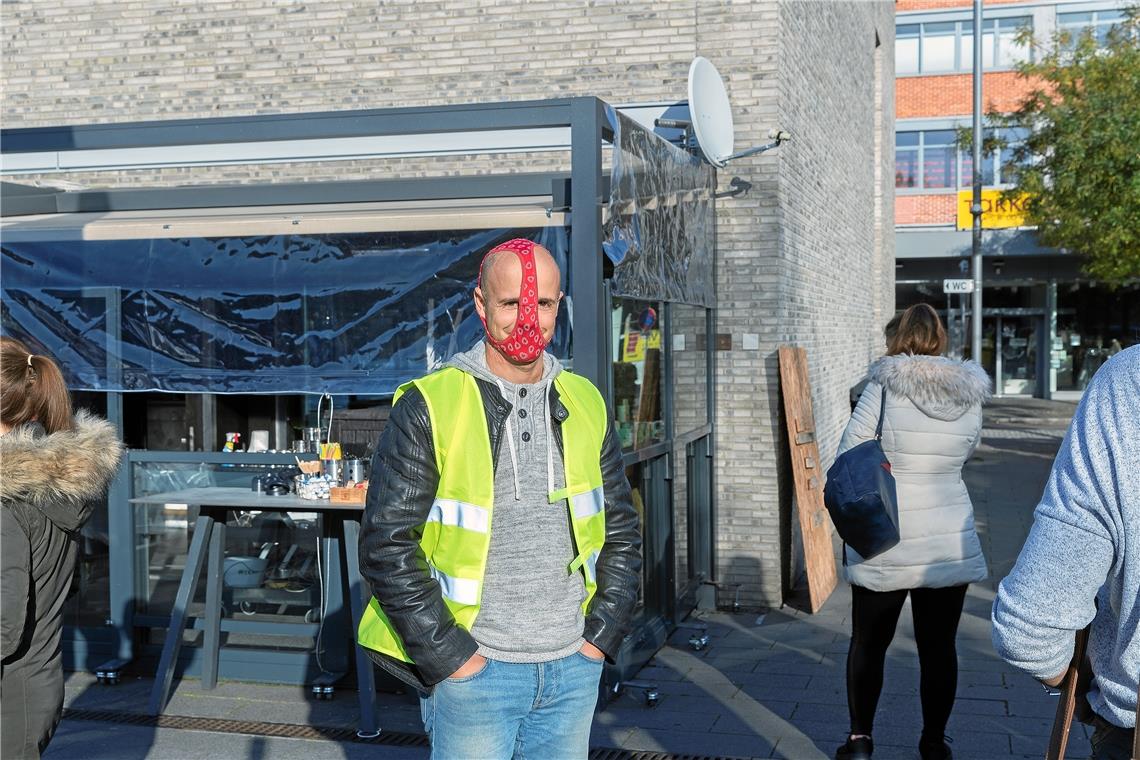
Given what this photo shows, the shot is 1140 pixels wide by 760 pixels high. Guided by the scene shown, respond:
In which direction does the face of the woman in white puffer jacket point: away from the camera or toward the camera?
away from the camera

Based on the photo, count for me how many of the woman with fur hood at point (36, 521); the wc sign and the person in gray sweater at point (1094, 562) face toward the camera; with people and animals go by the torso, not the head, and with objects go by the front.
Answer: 1

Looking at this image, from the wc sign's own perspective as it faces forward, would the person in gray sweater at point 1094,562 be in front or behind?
in front

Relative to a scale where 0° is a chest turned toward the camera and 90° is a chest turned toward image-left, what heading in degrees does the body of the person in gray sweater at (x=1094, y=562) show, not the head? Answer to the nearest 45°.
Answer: approximately 180°

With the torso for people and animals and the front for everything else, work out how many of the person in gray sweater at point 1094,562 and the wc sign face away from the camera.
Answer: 1

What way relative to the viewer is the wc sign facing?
toward the camera

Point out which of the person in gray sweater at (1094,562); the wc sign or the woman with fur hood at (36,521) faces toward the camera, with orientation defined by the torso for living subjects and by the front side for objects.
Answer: the wc sign

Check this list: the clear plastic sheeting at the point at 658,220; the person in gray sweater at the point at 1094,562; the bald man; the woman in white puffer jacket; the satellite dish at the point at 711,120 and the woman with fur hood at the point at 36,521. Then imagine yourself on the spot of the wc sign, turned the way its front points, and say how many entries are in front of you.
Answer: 6

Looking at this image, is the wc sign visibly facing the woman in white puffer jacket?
yes

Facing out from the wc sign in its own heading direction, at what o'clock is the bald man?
The bald man is roughly at 12 o'clock from the wc sign.
